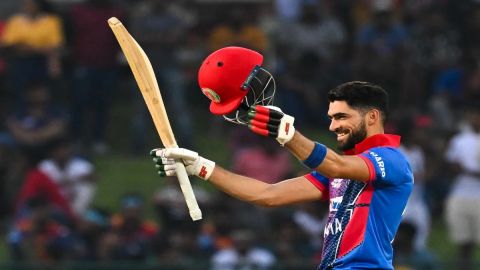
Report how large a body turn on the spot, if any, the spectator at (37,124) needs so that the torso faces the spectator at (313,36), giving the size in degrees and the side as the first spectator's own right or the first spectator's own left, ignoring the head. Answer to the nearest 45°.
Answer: approximately 90° to the first spectator's own left

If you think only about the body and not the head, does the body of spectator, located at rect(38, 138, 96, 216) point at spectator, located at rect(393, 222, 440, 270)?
no

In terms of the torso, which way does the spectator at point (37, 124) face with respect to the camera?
toward the camera

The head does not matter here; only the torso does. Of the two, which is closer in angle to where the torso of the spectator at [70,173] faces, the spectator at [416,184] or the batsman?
the batsman

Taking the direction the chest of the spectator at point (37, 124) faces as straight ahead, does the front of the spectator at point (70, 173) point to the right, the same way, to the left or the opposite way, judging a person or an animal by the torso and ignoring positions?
the same way

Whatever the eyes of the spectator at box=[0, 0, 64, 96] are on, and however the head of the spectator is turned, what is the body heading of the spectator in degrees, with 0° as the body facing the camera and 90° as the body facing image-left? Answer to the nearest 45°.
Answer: approximately 0°

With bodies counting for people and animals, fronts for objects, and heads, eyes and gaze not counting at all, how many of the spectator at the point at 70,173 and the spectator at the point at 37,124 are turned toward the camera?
2

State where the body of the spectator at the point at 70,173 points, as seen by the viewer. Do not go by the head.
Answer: toward the camera

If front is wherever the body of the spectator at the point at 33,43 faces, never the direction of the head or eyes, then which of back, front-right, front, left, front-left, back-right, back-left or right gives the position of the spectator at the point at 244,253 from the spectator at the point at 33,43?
front-left

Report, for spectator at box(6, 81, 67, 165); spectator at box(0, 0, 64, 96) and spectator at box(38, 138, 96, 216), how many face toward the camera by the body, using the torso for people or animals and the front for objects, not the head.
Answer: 3

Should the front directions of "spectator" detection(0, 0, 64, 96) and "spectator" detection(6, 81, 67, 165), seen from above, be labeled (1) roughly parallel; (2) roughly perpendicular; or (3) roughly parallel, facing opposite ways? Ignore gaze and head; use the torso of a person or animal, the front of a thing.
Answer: roughly parallel

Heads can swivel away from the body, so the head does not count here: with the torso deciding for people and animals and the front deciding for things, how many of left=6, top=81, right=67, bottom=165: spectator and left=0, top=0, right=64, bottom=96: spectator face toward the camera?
2

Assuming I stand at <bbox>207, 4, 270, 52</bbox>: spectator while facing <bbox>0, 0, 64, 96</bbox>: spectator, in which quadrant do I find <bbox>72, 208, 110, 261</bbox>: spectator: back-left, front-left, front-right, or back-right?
front-left
